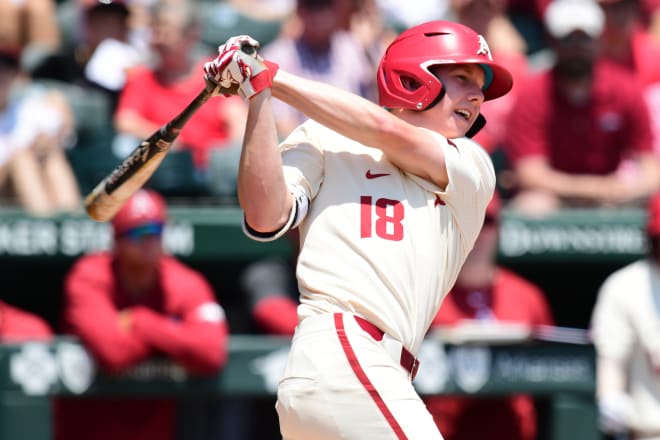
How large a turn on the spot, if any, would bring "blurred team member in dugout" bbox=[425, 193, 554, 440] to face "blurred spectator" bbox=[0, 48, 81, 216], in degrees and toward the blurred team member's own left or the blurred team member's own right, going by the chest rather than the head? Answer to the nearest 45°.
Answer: approximately 90° to the blurred team member's own right

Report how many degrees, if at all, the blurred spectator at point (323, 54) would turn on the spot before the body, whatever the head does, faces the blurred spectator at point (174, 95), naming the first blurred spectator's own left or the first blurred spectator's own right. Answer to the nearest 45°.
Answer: approximately 90° to the first blurred spectator's own right

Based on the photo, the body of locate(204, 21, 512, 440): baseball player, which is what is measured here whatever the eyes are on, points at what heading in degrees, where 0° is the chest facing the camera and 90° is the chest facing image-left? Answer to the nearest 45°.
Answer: approximately 315°

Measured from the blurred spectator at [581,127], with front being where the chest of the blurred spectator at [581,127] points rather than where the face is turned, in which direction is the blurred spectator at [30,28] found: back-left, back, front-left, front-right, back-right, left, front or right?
right

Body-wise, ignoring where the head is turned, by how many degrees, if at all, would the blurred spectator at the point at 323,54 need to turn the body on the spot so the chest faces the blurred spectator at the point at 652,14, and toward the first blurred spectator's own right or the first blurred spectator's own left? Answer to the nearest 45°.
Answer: approximately 135° to the first blurred spectator's own left

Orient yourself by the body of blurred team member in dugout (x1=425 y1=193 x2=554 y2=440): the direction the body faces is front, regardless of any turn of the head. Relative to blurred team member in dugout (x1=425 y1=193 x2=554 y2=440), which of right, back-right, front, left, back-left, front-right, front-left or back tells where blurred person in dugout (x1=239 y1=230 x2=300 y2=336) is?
right

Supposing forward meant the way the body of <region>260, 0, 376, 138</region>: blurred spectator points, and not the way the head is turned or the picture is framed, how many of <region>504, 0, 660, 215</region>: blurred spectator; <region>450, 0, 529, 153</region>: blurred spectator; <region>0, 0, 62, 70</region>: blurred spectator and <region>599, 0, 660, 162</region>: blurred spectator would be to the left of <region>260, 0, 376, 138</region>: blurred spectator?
3

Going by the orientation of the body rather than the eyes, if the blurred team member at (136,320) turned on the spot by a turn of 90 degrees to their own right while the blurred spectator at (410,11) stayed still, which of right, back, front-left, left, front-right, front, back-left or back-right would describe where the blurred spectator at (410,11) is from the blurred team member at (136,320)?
back-right
